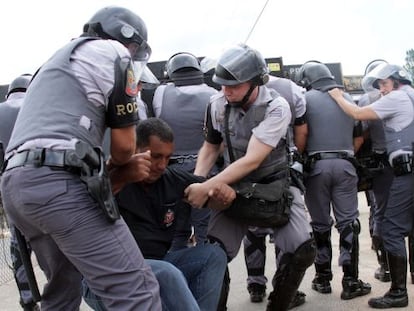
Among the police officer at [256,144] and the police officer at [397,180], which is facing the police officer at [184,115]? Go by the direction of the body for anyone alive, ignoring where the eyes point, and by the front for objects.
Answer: the police officer at [397,180]

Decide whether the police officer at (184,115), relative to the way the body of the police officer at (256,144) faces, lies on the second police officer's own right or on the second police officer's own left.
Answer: on the second police officer's own right

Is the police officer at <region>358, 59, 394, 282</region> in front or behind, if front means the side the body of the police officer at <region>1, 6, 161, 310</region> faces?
in front

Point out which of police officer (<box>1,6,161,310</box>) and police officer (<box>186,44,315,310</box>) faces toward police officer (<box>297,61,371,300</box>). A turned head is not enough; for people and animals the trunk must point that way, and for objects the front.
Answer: police officer (<box>1,6,161,310</box>)

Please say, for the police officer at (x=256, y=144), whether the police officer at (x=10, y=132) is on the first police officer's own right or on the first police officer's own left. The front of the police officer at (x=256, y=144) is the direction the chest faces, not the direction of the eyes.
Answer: on the first police officer's own right

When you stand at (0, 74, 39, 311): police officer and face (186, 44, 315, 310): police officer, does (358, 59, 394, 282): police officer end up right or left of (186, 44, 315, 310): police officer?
left

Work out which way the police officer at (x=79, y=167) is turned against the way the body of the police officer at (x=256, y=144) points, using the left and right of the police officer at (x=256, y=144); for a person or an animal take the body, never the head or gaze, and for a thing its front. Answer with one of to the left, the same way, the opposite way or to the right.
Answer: the opposite way

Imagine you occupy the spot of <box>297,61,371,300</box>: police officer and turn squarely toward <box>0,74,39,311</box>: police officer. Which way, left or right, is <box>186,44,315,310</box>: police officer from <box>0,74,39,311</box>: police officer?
left

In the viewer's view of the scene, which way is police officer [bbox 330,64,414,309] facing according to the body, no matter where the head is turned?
to the viewer's left

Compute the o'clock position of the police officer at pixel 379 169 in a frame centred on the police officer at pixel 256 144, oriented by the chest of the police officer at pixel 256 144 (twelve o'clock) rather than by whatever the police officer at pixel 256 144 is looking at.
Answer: the police officer at pixel 379 169 is roughly at 6 o'clock from the police officer at pixel 256 144.

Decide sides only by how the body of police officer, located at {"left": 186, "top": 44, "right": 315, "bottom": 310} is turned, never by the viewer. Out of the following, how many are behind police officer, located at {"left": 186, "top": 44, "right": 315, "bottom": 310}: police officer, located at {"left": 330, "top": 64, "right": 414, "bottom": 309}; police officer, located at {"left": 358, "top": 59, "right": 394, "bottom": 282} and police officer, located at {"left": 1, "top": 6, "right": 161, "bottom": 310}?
2

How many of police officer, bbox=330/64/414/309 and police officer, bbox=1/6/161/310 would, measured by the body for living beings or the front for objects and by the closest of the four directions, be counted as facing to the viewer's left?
1

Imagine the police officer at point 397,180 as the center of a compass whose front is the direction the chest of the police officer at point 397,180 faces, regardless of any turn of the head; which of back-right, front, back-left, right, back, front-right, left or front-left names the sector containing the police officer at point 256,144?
front-left

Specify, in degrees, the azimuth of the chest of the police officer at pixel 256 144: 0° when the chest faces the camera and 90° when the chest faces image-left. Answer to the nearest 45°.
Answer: approximately 45°

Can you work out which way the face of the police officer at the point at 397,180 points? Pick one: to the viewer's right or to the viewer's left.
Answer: to the viewer's left

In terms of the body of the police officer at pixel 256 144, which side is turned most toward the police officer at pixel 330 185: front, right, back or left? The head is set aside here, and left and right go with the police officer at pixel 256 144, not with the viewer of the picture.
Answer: back
